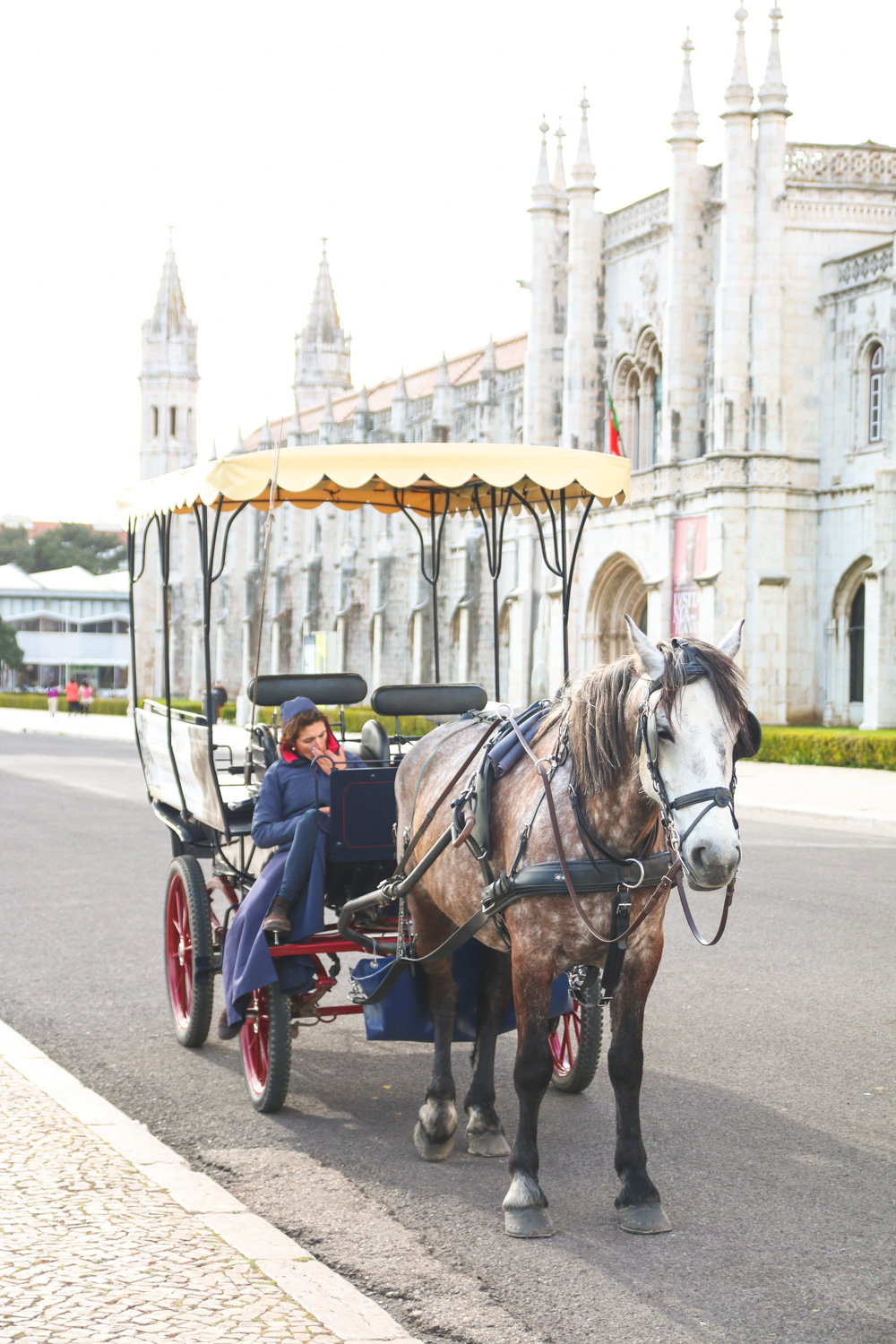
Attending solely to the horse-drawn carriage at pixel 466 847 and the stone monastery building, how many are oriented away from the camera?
0

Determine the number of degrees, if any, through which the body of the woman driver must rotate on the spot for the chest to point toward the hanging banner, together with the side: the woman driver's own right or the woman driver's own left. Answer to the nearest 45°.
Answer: approximately 135° to the woman driver's own left

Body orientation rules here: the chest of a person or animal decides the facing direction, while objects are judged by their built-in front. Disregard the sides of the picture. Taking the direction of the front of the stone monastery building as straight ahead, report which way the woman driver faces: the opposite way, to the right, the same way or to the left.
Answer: to the left

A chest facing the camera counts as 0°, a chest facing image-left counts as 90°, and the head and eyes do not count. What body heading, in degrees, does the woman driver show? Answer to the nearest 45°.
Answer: approximately 315°

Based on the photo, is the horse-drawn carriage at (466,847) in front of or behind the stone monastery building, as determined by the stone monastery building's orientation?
in front

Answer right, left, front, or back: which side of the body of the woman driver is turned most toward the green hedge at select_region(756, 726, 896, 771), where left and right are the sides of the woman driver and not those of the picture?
left

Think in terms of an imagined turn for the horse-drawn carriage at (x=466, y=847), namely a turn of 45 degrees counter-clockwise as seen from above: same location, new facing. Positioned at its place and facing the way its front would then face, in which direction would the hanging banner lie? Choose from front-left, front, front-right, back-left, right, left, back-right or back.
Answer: left

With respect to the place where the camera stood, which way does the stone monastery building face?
facing the viewer and to the left of the viewer

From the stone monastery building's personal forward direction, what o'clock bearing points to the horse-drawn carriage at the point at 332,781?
The horse-drawn carriage is roughly at 11 o'clock from the stone monastery building.

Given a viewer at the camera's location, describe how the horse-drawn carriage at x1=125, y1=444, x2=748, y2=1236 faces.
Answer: facing the viewer and to the right of the viewer

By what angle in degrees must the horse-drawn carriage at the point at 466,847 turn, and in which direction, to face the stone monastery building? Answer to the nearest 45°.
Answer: approximately 135° to its left

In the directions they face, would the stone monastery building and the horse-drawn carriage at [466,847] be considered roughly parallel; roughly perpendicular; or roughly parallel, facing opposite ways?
roughly perpendicular

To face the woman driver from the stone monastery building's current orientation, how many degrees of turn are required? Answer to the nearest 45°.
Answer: approximately 45° to its left

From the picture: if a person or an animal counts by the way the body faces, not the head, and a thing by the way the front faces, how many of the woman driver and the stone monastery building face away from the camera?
0

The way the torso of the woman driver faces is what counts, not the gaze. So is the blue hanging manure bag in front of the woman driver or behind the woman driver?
in front

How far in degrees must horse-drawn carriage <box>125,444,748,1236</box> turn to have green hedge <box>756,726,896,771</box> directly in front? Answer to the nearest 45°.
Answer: approximately 135° to its left
